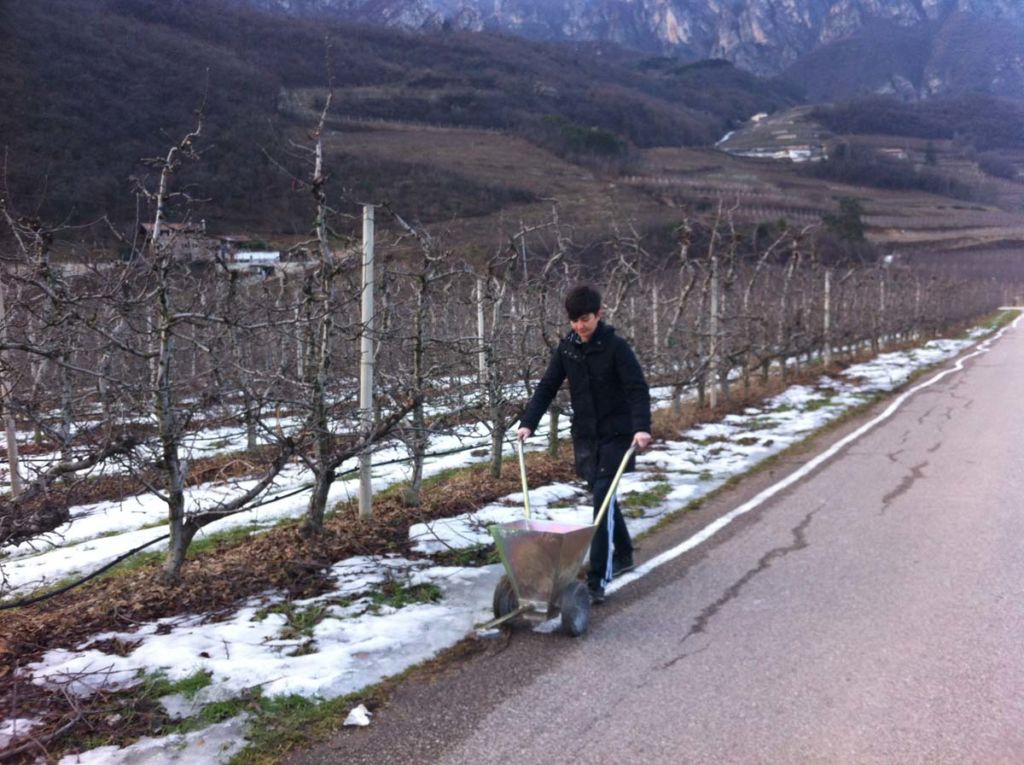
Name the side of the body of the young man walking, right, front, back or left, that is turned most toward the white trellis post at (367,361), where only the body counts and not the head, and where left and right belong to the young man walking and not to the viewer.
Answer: right

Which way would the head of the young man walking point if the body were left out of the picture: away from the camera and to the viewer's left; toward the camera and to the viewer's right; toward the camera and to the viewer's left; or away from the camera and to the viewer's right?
toward the camera and to the viewer's left

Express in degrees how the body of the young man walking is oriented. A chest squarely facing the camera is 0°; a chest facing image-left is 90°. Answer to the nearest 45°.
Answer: approximately 45°

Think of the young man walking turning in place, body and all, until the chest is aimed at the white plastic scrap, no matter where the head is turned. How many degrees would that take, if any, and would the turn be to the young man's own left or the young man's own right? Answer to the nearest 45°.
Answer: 0° — they already face it

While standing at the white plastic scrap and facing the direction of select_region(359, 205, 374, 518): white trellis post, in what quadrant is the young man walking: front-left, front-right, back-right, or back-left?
front-right

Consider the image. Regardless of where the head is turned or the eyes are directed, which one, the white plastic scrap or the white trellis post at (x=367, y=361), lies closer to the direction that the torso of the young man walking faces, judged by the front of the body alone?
the white plastic scrap
